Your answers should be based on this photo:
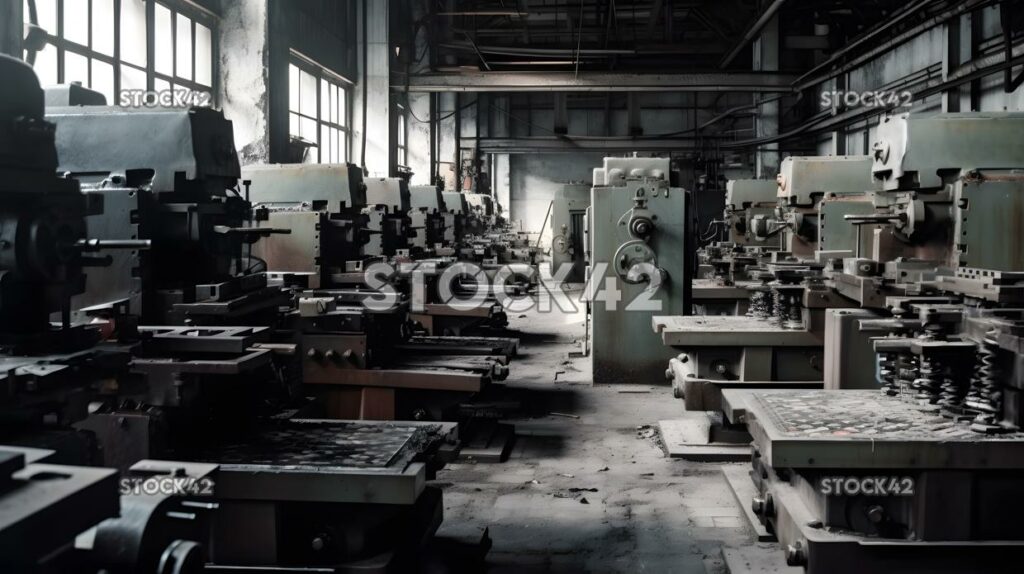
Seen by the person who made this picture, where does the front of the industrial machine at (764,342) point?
facing to the left of the viewer

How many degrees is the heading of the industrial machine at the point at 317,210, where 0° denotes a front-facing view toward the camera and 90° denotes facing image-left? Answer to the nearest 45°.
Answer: approximately 270°

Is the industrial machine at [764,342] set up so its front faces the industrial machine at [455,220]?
no

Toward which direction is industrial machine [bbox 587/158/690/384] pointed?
toward the camera

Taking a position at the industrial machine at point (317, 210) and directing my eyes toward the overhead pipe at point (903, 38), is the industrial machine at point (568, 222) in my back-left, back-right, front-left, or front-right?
front-left

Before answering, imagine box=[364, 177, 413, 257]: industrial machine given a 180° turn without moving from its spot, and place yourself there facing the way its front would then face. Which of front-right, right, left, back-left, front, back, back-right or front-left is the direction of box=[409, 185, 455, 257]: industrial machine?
right

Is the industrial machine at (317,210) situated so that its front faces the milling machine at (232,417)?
no

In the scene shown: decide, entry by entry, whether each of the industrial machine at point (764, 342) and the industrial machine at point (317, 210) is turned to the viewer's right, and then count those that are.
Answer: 1

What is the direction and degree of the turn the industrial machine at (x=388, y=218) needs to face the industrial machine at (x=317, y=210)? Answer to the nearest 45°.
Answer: approximately 90° to its right

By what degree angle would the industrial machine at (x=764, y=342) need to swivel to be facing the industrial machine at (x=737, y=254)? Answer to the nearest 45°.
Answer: approximately 90° to its right

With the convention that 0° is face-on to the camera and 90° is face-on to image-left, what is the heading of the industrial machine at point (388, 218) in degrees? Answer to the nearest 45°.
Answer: approximately 270°

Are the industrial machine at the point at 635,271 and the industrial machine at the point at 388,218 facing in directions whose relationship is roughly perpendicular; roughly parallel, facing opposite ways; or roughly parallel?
roughly perpendicular

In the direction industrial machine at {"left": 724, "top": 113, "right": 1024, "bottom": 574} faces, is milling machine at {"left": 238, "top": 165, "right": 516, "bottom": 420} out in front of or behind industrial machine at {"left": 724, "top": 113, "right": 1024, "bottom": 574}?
in front

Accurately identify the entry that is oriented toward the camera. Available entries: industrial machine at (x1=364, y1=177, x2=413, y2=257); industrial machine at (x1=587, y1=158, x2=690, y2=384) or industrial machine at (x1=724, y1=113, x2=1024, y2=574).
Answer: industrial machine at (x1=587, y1=158, x2=690, y2=384)

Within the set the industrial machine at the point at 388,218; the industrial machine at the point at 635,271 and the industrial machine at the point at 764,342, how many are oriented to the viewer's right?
1

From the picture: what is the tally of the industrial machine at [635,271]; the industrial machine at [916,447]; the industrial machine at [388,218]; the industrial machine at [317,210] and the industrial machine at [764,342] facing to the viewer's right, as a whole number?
2

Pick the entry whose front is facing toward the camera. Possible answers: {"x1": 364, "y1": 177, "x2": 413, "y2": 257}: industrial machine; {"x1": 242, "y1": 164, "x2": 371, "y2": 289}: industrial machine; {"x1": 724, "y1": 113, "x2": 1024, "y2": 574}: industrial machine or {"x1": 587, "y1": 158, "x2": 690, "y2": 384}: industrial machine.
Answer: {"x1": 587, "y1": 158, "x2": 690, "y2": 384}: industrial machine

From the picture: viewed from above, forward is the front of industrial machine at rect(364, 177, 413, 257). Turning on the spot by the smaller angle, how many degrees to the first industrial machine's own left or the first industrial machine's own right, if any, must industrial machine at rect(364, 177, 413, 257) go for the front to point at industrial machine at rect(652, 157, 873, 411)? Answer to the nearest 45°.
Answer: approximately 45° to the first industrial machine's own right

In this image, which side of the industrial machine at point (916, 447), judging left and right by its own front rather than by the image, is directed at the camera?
left

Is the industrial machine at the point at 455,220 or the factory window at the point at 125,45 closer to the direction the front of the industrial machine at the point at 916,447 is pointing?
the factory window
